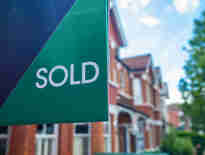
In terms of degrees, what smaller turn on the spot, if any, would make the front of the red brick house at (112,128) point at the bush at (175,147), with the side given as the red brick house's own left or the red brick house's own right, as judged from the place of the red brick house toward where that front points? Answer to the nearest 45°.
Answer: approximately 90° to the red brick house's own left

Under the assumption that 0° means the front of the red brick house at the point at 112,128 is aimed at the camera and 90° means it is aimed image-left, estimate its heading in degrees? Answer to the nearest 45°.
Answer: approximately 315°

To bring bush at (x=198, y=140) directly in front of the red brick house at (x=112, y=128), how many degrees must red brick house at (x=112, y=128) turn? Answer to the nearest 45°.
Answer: approximately 90° to its left

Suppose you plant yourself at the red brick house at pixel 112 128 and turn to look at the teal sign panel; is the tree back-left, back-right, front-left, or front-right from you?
back-left

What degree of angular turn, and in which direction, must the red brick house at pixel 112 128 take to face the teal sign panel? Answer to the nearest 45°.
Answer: approximately 45° to its right

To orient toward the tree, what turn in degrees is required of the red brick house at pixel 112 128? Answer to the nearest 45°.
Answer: approximately 90° to its left
